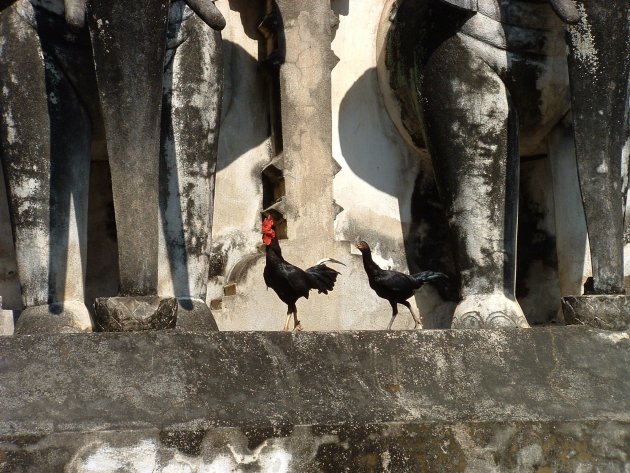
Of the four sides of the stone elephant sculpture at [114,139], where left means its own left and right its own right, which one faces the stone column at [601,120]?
left

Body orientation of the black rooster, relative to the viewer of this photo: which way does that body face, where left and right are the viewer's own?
facing to the left of the viewer

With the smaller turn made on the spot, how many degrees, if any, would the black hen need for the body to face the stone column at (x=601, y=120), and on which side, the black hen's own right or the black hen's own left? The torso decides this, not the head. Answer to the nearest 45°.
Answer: approximately 180°

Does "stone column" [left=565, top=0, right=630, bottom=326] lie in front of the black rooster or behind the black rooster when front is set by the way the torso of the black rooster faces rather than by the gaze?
behind

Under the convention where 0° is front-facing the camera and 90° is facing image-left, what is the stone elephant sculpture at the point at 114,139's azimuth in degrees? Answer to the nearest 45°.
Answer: approximately 0°

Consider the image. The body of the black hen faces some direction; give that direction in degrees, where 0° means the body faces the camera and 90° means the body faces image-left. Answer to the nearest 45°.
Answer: approximately 90°

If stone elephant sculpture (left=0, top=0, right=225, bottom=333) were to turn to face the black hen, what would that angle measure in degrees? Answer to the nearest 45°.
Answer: approximately 90° to its left

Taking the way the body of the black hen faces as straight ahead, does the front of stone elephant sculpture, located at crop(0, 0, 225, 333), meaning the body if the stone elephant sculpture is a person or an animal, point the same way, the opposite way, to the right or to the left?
to the left
